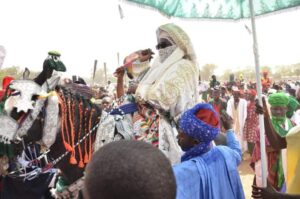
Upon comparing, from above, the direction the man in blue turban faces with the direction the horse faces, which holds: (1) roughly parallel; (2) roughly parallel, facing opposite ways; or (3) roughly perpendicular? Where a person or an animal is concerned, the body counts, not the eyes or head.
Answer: roughly perpendicular

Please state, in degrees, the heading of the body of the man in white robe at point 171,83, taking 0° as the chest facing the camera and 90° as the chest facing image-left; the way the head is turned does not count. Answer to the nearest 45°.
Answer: approximately 90°

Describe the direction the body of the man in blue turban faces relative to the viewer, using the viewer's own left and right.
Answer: facing away from the viewer and to the left of the viewer

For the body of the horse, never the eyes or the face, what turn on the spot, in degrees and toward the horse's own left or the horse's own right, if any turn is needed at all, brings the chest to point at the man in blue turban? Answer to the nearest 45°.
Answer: approximately 135° to the horse's own left

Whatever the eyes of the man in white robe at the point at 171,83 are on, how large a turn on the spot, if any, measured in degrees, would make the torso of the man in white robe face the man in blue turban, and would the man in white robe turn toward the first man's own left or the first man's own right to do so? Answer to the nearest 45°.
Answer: approximately 90° to the first man's own left

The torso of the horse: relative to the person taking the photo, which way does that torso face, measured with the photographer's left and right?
facing to the left of the viewer

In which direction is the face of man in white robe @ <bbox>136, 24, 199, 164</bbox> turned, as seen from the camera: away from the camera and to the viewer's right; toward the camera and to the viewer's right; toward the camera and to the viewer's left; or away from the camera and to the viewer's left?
toward the camera and to the viewer's left
